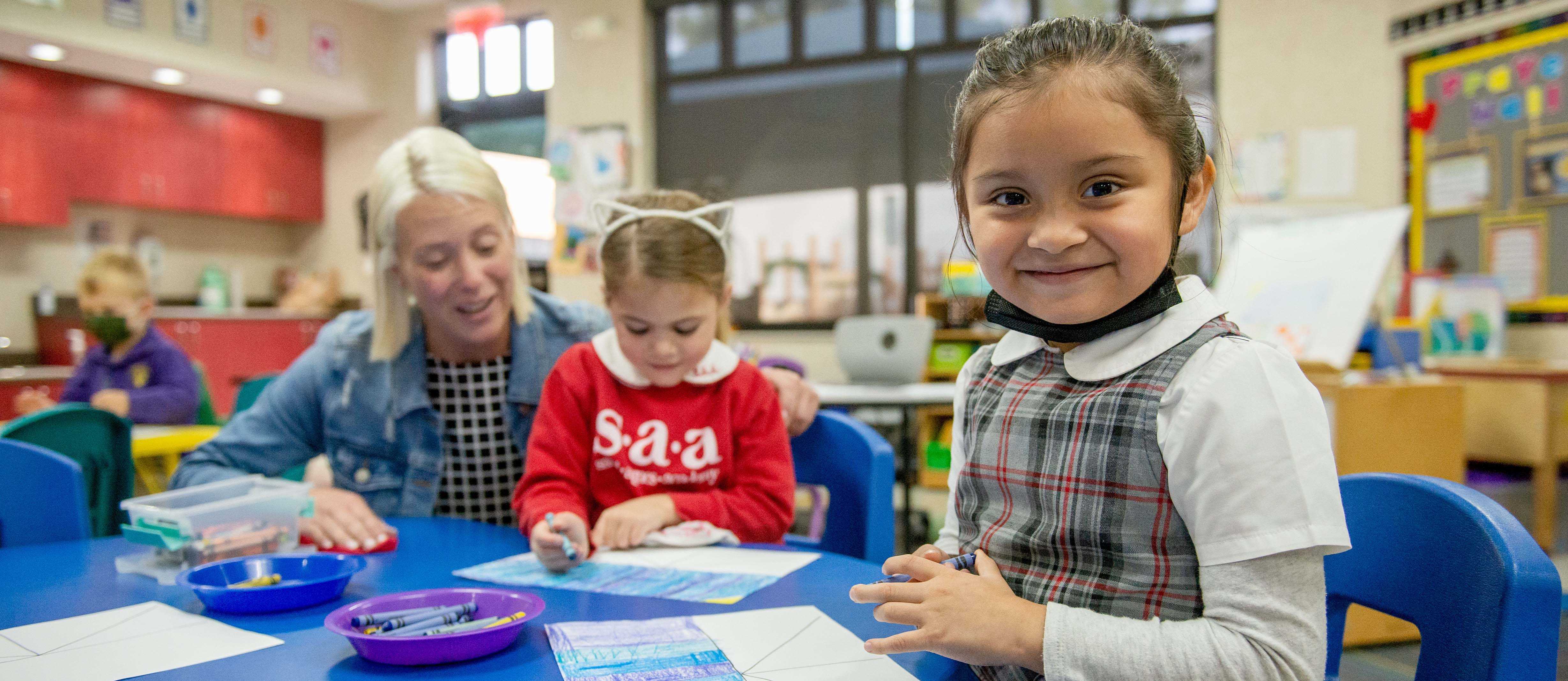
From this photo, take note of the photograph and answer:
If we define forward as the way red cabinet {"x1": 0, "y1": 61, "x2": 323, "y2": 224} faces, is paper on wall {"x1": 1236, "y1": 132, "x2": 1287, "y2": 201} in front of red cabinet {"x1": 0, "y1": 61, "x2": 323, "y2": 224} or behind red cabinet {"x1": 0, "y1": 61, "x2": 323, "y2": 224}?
in front

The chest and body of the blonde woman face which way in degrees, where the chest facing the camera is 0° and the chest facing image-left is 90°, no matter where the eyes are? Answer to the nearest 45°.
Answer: approximately 315°

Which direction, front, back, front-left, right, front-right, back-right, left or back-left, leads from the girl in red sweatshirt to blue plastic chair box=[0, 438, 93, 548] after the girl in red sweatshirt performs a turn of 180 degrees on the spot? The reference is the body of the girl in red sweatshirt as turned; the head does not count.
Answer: left

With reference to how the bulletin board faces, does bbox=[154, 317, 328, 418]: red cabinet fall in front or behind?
in front

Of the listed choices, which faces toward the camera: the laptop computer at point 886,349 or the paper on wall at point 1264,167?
the paper on wall

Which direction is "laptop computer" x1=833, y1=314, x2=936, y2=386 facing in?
away from the camera

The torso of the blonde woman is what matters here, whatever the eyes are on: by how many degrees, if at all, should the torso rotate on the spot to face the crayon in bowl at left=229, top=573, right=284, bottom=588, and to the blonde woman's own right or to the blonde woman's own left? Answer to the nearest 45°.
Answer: approximately 45° to the blonde woman's own right

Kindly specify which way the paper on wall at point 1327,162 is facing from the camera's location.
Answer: facing the viewer

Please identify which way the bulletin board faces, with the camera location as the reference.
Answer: facing the viewer and to the left of the viewer

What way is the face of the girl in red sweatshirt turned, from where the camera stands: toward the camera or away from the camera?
toward the camera

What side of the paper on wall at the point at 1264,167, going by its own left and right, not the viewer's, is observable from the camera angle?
front

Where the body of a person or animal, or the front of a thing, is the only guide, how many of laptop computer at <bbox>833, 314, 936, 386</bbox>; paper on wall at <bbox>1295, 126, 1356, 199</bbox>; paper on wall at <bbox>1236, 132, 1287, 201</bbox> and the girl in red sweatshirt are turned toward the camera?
3

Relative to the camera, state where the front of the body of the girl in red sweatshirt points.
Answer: toward the camera

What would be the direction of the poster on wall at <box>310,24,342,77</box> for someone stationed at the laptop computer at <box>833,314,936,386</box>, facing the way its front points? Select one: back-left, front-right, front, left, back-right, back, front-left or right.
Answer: front-left

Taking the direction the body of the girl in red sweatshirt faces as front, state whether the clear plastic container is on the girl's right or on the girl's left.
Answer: on the girl's right

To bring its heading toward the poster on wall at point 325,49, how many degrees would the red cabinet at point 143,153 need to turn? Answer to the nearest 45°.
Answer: approximately 45° to its left

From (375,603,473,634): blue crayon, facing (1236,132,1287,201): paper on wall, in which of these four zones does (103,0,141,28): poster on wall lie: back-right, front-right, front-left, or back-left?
front-left

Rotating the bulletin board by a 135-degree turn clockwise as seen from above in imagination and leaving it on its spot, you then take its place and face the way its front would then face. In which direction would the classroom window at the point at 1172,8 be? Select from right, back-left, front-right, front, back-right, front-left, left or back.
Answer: left

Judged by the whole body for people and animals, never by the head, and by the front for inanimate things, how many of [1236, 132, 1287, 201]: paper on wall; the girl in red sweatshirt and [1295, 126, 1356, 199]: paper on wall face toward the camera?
3

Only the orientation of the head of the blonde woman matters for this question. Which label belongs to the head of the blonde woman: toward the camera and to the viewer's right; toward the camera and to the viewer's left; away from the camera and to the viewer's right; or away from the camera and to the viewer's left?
toward the camera and to the viewer's right

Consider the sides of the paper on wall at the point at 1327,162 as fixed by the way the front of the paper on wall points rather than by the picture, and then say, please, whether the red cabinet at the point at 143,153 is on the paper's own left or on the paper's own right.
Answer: on the paper's own right
